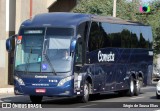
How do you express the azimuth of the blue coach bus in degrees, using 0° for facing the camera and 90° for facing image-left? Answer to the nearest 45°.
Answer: approximately 45°

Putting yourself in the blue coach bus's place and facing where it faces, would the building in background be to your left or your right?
on your right
